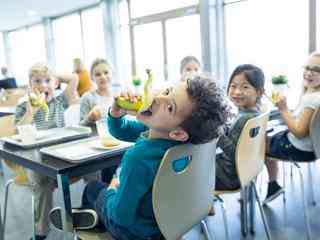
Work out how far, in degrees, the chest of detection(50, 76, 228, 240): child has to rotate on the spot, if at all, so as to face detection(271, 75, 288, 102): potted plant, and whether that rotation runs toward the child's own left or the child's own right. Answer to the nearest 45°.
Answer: approximately 135° to the child's own right

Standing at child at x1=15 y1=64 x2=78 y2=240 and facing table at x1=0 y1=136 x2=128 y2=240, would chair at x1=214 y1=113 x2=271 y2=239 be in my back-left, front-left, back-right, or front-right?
front-left

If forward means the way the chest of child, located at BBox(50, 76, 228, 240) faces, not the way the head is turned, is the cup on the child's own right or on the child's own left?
on the child's own right

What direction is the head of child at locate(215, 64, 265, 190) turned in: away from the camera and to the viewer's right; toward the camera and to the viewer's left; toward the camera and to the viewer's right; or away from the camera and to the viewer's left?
toward the camera and to the viewer's left

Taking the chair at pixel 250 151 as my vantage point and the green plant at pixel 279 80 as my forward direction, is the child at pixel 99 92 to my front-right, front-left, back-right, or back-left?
front-left

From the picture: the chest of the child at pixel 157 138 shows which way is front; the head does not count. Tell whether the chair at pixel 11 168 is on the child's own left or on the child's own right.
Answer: on the child's own right

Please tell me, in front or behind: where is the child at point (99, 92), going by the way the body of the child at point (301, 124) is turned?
in front

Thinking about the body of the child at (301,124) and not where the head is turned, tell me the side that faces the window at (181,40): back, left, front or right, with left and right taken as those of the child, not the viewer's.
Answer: right

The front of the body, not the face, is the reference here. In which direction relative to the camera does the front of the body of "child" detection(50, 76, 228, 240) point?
to the viewer's left

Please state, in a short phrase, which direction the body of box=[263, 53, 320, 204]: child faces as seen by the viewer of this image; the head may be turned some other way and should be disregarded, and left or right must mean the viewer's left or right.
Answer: facing to the left of the viewer

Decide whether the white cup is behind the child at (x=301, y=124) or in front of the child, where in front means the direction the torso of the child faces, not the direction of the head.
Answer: in front

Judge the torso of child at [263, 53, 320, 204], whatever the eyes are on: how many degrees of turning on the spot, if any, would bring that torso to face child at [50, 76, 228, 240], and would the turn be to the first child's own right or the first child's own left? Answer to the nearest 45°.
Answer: approximately 90° to the first child's own left
